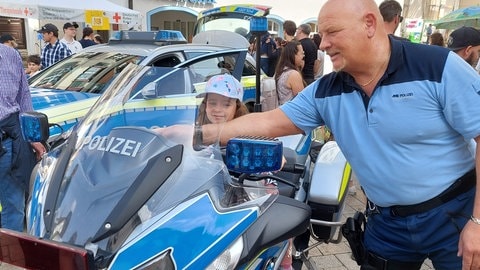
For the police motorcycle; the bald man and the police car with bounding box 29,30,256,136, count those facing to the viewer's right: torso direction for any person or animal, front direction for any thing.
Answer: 0

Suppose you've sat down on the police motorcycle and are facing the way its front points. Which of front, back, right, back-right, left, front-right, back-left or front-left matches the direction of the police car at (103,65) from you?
back-right

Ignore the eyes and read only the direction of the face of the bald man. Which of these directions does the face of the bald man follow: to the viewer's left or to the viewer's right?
to the viewer's left

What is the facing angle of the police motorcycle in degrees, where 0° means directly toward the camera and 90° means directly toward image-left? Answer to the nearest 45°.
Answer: approximately 45°

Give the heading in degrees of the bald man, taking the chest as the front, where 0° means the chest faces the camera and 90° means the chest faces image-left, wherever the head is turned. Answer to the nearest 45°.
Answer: approximately 45°
